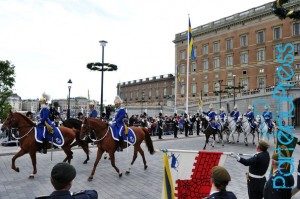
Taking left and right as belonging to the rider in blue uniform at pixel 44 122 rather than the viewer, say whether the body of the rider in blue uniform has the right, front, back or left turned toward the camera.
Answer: left

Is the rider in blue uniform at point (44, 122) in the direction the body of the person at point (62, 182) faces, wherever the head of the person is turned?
yes

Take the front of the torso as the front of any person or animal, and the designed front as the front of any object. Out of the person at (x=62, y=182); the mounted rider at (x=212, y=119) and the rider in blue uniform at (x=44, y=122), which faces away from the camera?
the person

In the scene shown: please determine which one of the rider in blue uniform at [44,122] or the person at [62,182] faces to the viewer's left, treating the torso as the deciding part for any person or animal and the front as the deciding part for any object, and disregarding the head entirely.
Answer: the rider in blue uniform

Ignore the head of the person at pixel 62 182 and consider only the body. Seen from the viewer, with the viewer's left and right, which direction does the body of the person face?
facing away from the viewer

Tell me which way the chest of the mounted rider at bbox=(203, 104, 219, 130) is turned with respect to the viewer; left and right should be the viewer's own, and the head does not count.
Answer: facing the viewer and to the left of the viewer

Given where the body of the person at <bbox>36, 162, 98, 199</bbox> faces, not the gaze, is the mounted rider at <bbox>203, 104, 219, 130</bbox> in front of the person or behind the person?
in front

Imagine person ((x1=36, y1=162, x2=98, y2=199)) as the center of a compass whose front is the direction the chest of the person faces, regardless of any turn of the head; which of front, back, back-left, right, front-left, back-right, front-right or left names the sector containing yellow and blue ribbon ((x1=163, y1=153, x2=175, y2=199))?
front-right

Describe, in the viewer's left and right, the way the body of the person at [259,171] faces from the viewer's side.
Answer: facing away from the viewer and to the left of the viewer

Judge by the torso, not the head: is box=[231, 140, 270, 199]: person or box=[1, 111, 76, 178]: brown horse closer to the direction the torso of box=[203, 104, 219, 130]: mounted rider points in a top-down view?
the brown horse

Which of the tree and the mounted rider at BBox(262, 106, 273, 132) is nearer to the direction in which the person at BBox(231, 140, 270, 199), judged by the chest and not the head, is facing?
the tree

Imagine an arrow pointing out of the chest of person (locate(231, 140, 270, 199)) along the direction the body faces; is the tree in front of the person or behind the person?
in front

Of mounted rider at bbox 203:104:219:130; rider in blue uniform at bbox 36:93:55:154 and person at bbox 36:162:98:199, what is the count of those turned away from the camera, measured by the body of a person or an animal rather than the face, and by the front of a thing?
1

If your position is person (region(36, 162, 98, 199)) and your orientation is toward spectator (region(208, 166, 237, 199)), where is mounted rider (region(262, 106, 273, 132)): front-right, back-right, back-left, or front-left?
front-left
